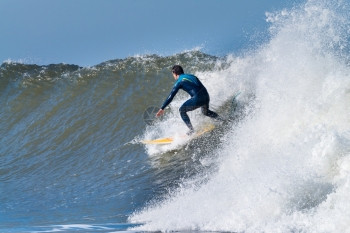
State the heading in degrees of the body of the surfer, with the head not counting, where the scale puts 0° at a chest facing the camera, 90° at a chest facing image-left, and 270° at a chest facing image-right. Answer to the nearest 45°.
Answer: approximately 90°
